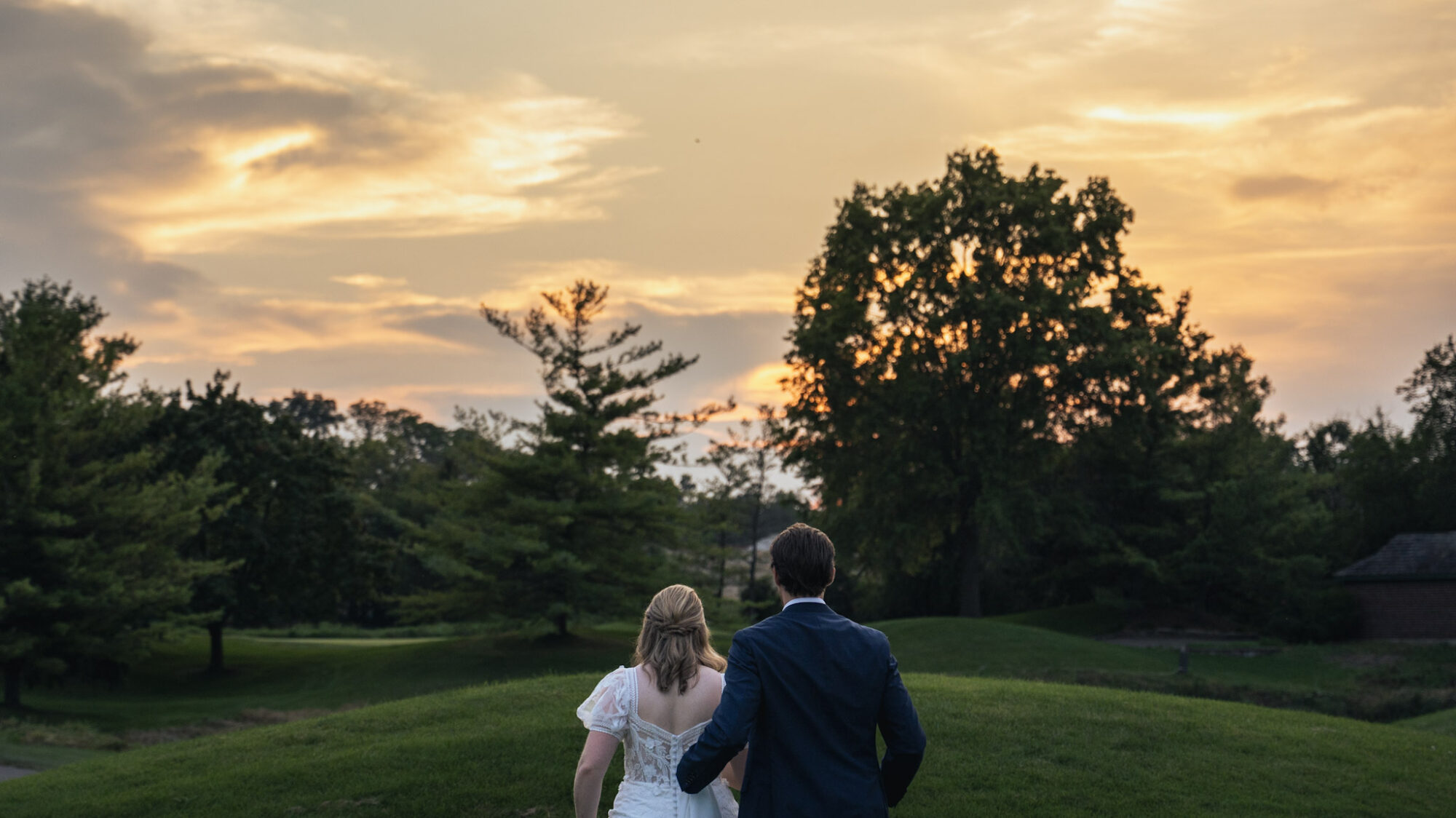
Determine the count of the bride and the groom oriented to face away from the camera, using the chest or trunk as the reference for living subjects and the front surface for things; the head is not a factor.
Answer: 2

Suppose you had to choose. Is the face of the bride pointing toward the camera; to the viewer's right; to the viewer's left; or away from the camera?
away from the camera

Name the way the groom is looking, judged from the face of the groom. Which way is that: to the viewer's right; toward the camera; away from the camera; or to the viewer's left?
away from the camera

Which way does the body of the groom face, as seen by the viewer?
away from the camera

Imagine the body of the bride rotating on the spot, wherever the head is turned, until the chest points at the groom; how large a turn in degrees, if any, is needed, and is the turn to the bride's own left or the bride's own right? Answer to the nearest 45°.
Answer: approximately 135° to the bride's own right

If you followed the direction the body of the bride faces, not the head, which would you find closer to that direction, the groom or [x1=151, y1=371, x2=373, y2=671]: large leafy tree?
the large leafy tree

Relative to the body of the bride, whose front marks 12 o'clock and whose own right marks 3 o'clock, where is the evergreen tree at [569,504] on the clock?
The evergreen tree is roughly at 12 o'clock from the bride.

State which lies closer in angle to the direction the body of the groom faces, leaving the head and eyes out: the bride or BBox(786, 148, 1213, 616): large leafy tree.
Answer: the large leafy tree

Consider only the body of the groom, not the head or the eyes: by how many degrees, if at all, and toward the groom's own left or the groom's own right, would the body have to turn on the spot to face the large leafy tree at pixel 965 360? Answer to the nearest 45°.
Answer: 0° — they already face it

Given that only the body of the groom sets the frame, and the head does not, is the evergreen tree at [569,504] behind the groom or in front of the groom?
in front

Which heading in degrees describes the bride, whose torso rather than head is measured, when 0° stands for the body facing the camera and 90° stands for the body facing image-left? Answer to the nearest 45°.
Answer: approximately 180°
